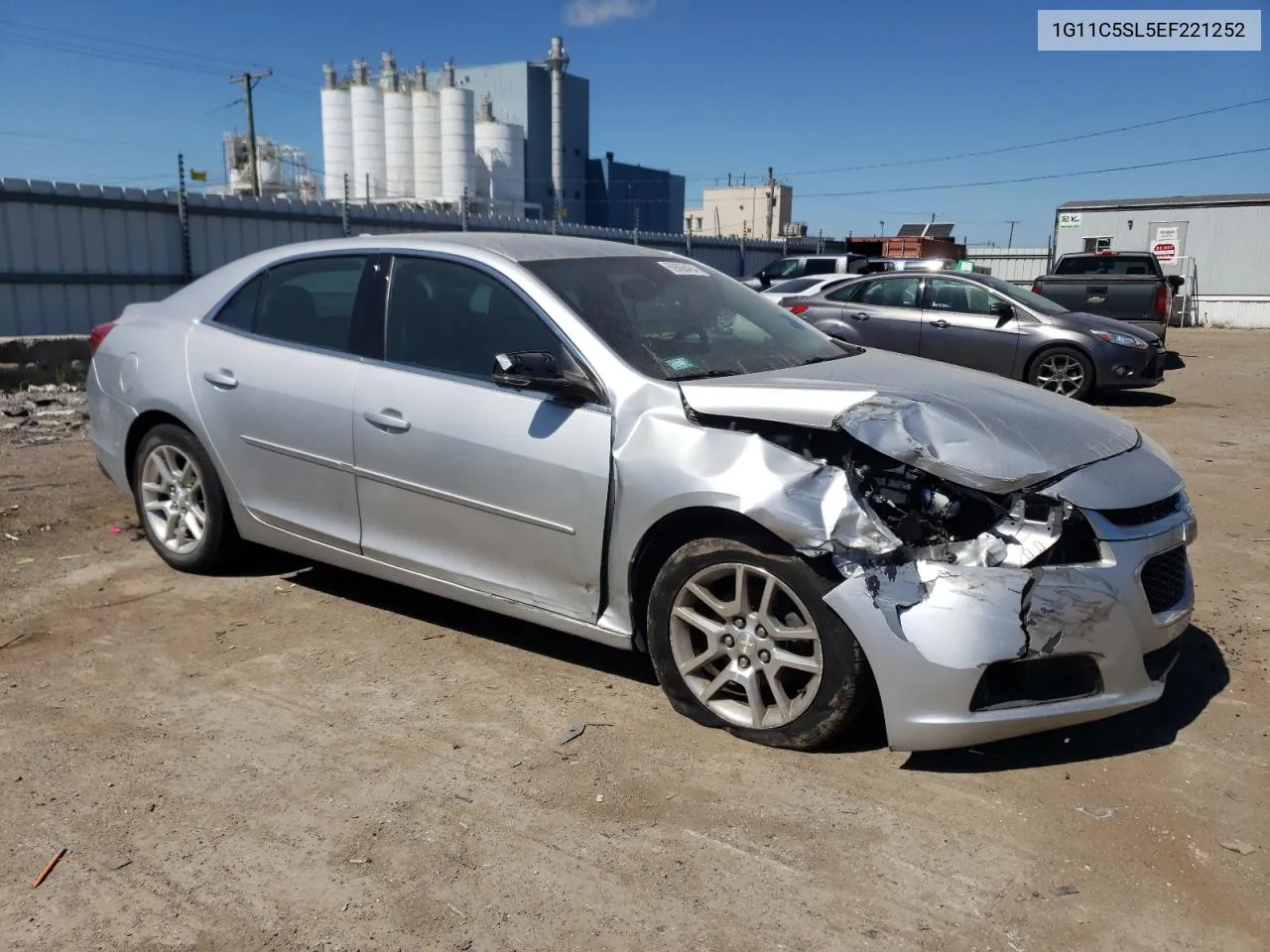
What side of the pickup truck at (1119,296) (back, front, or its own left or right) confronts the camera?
back

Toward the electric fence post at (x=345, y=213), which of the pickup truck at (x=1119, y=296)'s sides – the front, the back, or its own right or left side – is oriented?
left

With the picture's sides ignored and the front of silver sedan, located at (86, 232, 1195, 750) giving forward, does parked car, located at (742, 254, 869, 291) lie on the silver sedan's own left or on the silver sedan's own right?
on the silver sedan's own left

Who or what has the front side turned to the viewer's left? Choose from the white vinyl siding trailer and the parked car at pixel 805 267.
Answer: the parked car

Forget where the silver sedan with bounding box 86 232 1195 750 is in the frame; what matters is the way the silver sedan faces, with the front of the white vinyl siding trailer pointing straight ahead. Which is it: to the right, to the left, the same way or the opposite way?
to the left

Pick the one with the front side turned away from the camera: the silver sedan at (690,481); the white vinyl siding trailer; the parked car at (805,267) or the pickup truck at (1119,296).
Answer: the pickup truck

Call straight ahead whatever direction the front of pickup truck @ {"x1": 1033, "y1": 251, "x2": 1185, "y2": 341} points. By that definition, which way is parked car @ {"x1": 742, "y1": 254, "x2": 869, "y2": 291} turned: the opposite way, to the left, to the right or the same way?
to the left

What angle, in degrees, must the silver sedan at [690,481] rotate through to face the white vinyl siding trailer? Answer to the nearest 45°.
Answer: approximately 90° to its left

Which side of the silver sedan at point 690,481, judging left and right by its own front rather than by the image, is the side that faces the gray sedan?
left

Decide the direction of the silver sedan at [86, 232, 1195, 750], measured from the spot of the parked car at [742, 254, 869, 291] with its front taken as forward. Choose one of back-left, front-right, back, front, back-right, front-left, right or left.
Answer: left

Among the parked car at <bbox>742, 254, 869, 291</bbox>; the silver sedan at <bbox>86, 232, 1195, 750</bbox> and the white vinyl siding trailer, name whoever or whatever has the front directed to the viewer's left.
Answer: the parked car

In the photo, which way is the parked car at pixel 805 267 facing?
to the viewer's left

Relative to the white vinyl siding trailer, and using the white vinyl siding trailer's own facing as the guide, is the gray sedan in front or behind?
in front

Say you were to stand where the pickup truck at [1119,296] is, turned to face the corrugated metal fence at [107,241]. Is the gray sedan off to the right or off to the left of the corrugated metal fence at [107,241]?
left
